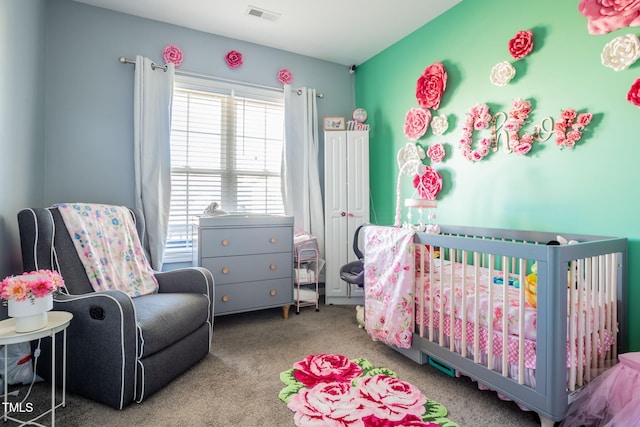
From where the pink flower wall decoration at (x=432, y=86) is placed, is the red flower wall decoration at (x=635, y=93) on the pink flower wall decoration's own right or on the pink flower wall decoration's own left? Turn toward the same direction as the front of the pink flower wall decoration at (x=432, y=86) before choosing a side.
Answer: on the pink flower wall decoration's own left

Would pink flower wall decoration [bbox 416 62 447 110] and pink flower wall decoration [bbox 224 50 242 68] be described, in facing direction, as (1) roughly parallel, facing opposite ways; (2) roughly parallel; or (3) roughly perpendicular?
roughly perpendicular

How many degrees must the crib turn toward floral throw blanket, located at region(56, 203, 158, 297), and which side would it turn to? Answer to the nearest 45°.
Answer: approximately 45° to its right

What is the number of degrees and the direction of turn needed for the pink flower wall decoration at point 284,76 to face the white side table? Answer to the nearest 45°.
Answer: approximately 45° to its right

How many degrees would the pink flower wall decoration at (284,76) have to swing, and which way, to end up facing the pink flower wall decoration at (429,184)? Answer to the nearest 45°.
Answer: approximately 45° to its left

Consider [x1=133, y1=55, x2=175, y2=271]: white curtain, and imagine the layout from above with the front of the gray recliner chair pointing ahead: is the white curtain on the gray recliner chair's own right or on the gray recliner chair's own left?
on the gray recliner chair's own left

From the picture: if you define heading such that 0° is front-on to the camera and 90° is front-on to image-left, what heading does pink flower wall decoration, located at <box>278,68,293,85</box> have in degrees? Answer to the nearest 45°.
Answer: approximately 0°
